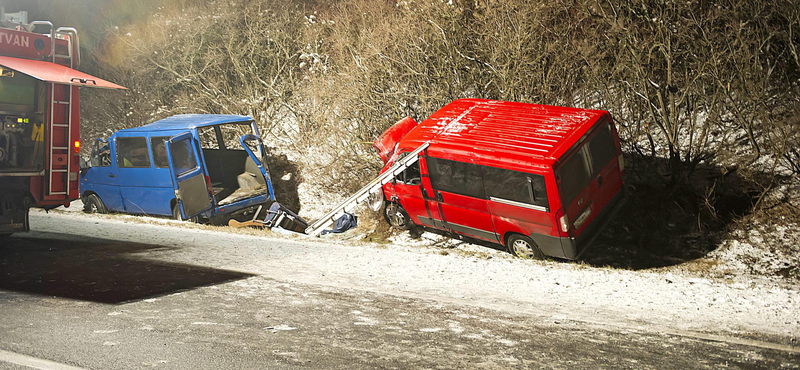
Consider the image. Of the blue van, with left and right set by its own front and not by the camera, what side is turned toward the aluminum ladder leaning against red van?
back

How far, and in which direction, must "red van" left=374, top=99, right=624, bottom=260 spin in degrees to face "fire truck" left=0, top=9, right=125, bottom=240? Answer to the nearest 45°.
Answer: approximately 45° to its left

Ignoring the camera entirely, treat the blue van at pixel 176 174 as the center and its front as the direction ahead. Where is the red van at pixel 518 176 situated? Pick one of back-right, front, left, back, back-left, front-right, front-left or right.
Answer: back

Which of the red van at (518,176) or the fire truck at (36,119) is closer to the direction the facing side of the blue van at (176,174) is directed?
the fire truck

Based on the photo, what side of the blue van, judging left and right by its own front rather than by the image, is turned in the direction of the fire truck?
left

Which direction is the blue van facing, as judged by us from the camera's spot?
facing away from the viewer and to the left of the viewer

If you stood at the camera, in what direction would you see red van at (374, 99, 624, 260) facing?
facing away from the viewer and to the left of the viewer

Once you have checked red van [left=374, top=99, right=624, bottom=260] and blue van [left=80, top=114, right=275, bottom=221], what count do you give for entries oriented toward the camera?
0
